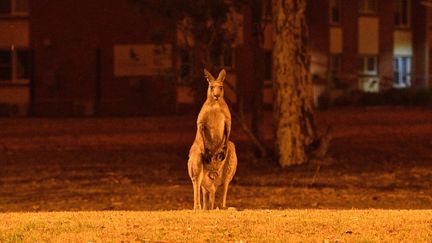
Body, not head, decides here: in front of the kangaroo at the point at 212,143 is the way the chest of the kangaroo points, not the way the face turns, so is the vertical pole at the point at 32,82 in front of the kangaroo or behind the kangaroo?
behind

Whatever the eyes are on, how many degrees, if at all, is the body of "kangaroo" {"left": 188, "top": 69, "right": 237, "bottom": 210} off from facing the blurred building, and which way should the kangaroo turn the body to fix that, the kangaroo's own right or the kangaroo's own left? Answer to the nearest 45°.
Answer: approximately 180°

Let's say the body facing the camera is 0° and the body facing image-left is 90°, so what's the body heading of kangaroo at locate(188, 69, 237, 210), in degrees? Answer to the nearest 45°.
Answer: approximately 0°
